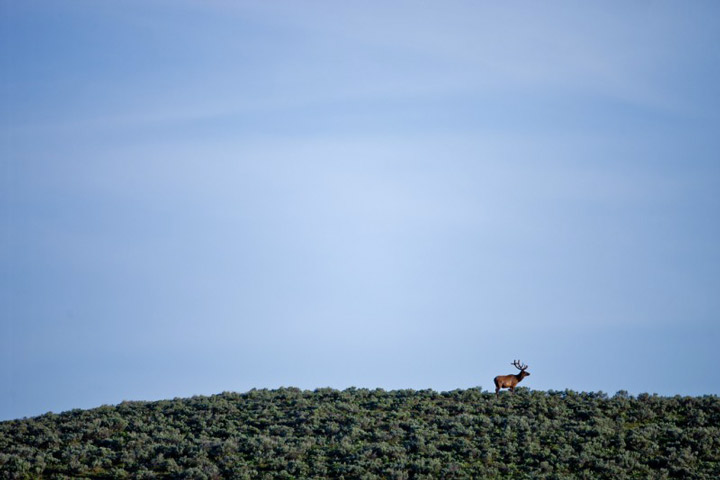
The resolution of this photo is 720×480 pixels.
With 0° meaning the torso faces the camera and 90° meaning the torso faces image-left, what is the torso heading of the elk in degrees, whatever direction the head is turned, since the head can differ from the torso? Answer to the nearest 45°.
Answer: approximately 270°
